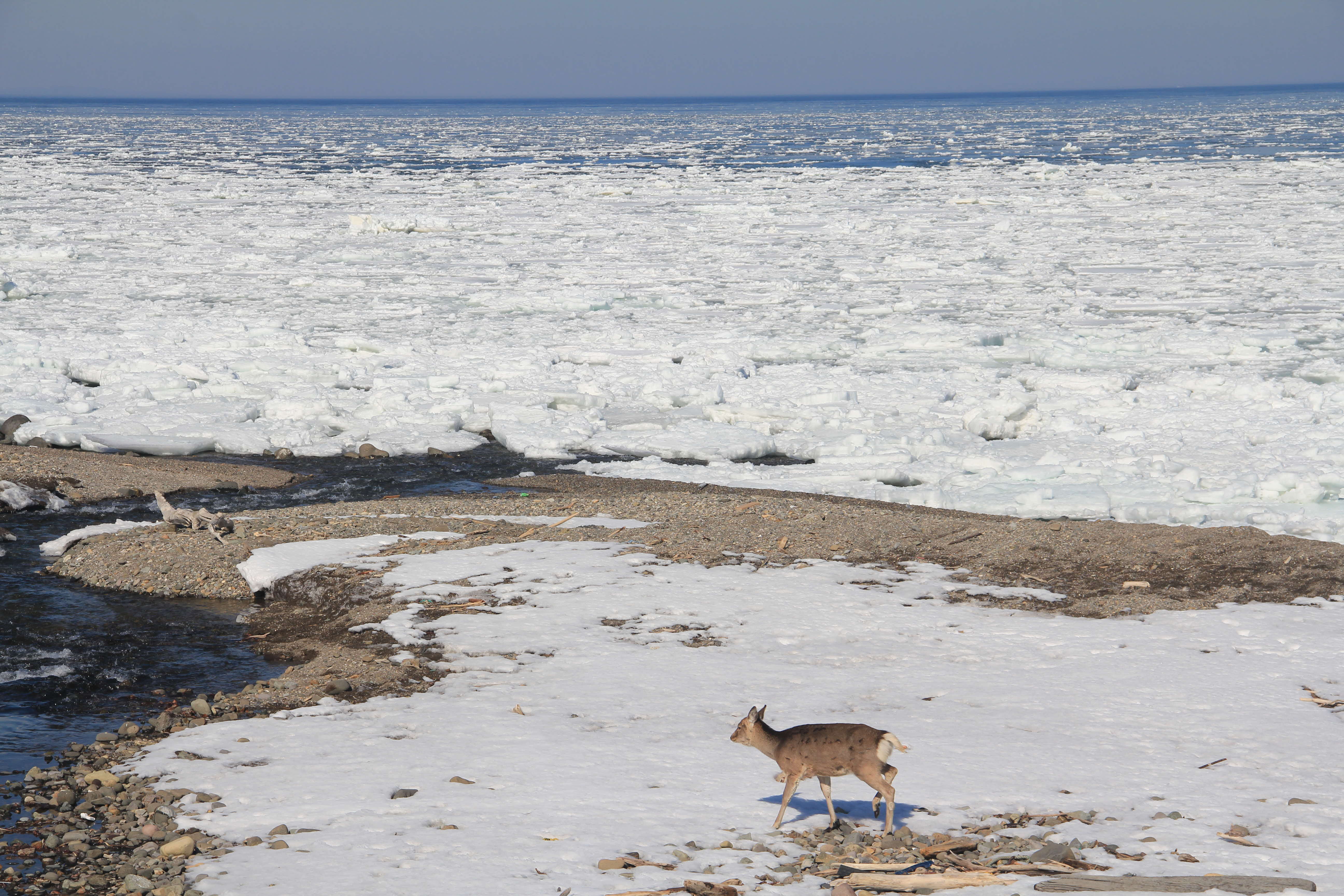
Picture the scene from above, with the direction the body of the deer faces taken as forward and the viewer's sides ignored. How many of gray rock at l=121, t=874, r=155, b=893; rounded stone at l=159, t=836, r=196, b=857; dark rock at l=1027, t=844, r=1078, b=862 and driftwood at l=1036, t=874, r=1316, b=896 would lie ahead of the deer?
2

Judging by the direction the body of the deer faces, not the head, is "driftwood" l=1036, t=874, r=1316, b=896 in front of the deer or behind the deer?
behind

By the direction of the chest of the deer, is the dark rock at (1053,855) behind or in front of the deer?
behind

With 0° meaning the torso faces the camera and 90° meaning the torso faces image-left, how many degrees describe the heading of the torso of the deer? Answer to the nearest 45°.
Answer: approximately 90°
